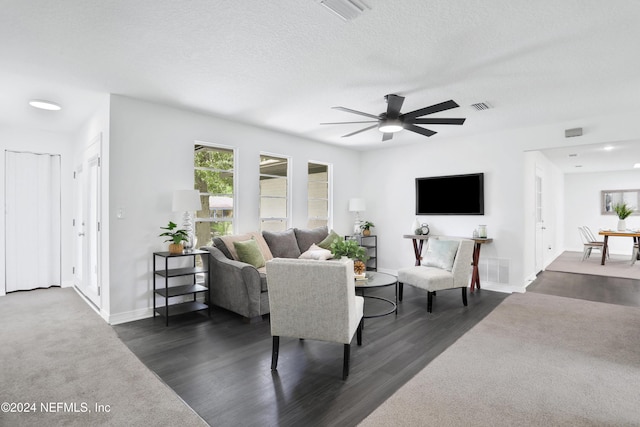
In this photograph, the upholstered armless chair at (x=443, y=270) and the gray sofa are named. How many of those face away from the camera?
0

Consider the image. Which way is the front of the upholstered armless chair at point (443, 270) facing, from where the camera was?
facing the viewer and to the left of the viewer

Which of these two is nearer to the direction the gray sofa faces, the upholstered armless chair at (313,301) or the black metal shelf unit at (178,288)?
the upholstered armless chair

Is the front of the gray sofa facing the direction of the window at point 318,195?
no

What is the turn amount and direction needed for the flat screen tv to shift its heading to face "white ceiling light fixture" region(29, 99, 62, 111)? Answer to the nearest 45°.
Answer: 0° — it already faces it

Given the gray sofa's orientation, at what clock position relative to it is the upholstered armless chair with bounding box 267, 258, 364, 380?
The upholstered armless chair is roughly at 1 o'clock from the gray sofa.

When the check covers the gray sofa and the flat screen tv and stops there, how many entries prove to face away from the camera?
0

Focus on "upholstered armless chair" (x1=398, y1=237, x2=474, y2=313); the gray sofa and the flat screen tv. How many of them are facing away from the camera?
0

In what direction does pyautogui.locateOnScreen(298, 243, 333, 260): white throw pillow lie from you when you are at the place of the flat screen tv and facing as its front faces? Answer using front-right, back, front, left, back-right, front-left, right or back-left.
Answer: front

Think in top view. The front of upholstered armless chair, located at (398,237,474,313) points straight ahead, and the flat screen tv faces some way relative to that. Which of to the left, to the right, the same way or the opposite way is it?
the same way

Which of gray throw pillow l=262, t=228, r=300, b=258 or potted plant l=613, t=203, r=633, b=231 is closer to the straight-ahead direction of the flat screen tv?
the gray throw pillow

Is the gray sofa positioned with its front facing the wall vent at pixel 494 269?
no

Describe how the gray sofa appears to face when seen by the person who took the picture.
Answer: facing the viewer and to the right of the viewer

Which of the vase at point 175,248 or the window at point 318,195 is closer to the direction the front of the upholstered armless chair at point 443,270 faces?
the vase

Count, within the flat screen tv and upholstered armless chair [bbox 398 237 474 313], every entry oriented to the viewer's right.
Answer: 0

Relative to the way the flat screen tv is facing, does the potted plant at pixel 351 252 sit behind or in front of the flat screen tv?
in front

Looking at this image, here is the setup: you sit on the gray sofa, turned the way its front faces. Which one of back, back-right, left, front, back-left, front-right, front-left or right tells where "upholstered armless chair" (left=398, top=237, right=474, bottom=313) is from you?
front-left

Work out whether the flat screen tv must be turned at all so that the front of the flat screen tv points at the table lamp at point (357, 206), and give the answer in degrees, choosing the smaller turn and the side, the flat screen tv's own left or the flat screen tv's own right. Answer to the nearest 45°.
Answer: approximately 45° to the flat screen tv's own right
